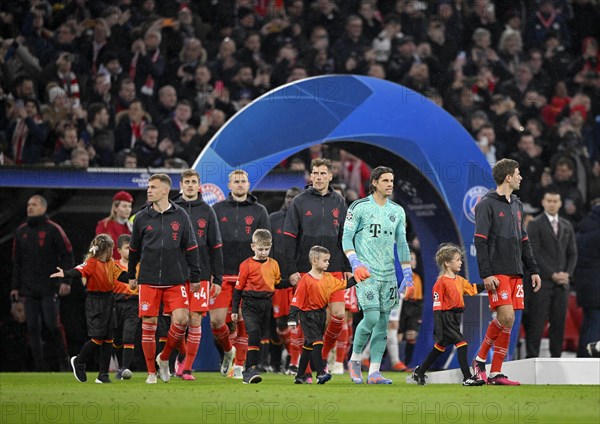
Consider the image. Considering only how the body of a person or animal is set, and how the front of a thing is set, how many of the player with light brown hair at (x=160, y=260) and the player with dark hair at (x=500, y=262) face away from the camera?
0

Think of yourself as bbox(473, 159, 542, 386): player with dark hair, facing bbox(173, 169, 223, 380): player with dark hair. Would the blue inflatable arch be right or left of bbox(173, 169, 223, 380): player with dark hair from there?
right

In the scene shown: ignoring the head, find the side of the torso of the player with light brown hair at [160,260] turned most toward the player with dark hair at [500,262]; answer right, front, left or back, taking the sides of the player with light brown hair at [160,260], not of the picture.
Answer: left

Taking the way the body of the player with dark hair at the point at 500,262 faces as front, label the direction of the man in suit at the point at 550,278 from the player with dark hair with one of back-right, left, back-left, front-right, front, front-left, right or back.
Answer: back-left

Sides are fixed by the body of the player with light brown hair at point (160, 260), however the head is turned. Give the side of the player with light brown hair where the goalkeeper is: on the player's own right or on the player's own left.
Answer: on the player's own left

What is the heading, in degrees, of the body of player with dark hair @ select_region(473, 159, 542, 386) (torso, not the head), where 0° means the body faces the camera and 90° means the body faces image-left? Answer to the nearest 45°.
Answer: approximately 315°

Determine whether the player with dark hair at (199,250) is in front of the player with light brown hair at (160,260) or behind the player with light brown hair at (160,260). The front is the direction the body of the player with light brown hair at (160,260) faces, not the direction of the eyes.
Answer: behind

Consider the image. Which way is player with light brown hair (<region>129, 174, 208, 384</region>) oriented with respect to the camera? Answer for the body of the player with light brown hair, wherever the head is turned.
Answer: toward the camera
